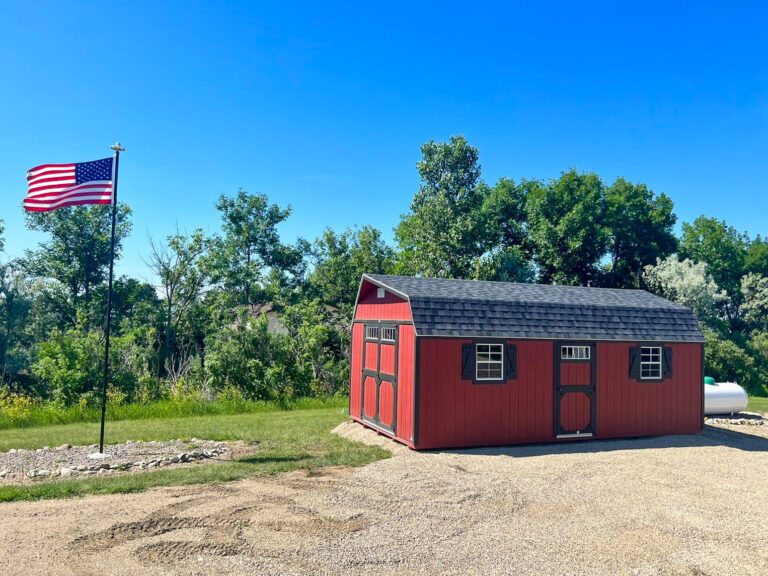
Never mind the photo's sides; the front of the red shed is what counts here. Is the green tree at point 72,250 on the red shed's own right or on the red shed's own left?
on the red shed's own right

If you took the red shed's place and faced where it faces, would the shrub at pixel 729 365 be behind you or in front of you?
behind

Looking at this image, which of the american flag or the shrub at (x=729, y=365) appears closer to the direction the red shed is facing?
the american flag

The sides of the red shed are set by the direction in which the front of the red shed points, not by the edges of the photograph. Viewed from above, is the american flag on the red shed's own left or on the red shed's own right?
on the red shed's own right

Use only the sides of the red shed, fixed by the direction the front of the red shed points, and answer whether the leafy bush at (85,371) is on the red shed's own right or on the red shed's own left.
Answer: on the red shed's own right

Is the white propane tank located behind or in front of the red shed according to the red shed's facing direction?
behind
